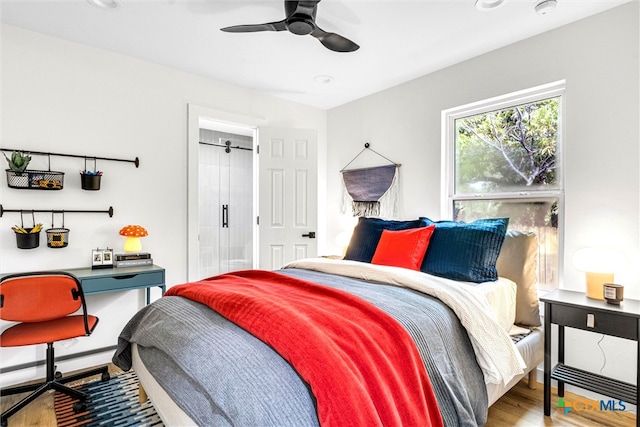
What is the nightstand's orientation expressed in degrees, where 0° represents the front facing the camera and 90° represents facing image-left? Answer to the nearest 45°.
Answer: approximately 45°

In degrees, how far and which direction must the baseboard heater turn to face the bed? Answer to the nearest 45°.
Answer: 0° — it already faces it

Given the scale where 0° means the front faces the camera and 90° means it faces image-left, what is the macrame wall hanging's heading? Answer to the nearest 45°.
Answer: approximately 45°

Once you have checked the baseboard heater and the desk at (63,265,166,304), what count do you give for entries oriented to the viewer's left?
0

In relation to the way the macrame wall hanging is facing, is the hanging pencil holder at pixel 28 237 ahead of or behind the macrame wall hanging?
ahead

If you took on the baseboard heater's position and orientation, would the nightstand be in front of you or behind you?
in front

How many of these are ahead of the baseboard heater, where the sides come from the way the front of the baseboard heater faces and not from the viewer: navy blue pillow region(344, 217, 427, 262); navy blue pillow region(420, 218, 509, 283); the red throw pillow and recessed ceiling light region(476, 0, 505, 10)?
4

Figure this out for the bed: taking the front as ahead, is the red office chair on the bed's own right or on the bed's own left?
on the bed's own right

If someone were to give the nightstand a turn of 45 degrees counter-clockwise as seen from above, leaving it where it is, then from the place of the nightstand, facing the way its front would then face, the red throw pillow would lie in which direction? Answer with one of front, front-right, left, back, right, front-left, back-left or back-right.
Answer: right

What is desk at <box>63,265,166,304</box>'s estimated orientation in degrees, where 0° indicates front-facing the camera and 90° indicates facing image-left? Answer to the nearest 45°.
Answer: approximately 315°

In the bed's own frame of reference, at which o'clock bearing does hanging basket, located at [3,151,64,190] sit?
The hanging basket is roughly at 2 o'clock from the bed.

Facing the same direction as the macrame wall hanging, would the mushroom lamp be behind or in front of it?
in front

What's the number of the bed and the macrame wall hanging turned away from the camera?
0

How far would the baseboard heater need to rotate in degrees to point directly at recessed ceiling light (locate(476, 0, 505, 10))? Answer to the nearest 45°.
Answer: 0° — it already faces it
